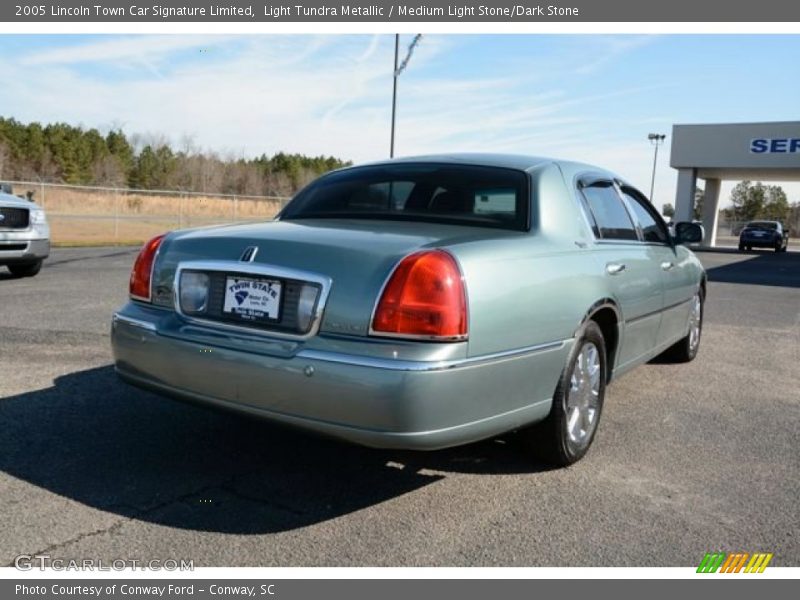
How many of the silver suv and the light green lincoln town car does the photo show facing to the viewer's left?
0

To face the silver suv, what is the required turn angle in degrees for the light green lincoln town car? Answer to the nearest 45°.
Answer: approximately 90° to its left

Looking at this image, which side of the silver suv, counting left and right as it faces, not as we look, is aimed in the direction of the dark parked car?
left

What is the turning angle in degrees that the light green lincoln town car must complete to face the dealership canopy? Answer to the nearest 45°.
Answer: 0° — it already faces it

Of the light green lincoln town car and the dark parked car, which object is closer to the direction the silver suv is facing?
the light green lincoln town car

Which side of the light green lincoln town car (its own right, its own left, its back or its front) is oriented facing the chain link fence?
left

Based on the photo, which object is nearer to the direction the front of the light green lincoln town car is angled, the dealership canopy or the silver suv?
the dealership canopy

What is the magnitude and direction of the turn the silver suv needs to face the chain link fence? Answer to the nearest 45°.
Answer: approximately 135° to its left

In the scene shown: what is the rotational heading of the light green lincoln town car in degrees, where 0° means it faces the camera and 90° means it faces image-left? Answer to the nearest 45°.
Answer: approximately 225°

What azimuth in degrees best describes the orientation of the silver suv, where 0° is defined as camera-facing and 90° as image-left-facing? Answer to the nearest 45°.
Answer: approximately 315°

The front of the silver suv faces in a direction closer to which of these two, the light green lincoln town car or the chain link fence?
the light green lincoln town car
